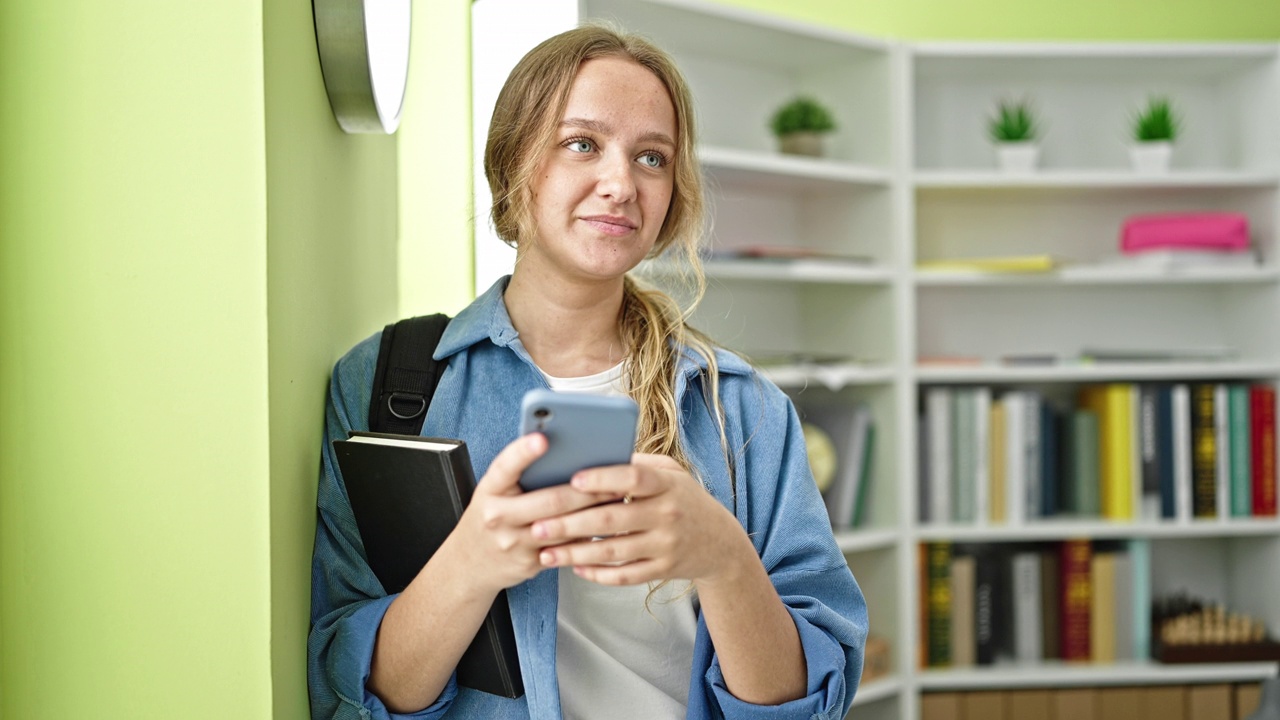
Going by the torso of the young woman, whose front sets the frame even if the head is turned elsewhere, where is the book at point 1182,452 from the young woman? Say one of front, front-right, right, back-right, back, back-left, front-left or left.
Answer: back-left

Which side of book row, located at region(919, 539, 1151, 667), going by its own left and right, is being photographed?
front

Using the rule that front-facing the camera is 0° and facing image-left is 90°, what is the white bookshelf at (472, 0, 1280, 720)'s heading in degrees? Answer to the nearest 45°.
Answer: approximately 0°

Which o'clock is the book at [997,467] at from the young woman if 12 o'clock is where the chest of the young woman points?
The book is roughly at 7 o'clock from the young woman.

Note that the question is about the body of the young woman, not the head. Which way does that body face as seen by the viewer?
toward the camera

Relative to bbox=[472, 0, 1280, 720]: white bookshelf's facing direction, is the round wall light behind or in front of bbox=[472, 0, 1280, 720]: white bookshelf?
in front

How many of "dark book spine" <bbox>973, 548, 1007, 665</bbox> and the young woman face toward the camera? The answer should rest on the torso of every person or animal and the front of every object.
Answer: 2

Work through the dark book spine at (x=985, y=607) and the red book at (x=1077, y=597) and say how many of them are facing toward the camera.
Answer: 2

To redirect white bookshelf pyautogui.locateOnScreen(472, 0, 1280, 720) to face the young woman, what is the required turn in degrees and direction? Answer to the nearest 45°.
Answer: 0° — it already faces them

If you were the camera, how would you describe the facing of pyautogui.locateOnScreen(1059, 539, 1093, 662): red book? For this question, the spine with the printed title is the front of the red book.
facing the viewer

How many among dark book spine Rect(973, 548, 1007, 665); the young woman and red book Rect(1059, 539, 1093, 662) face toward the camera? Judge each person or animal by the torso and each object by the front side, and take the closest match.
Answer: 3

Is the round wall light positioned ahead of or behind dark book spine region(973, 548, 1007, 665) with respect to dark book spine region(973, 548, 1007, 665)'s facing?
ahead
